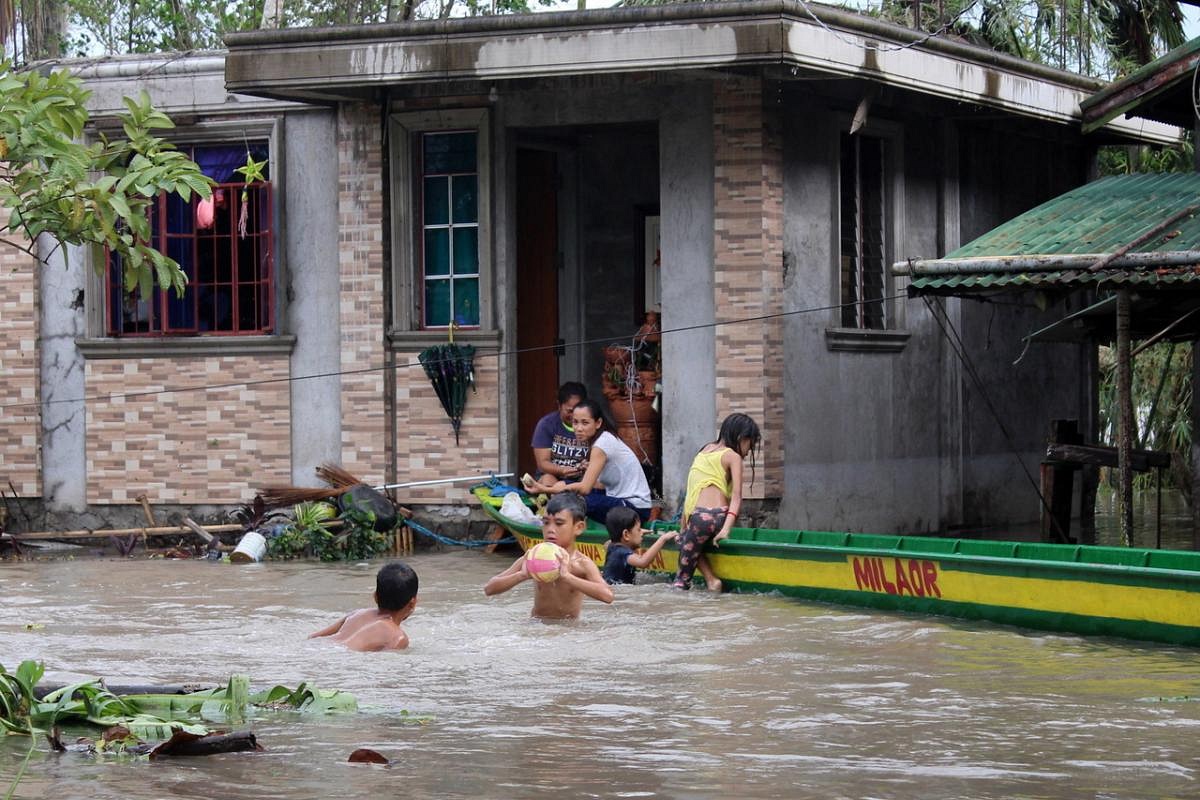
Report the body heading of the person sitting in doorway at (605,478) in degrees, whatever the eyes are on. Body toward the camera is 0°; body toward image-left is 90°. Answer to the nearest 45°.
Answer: approximately 90°

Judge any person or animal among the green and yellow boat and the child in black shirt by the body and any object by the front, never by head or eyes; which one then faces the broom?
the green and yellow boat

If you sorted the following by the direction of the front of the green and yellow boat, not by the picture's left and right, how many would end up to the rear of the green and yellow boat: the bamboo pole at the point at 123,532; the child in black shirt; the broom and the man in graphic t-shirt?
0

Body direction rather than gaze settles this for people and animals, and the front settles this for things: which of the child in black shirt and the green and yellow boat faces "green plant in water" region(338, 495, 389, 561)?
the green and yellow boat

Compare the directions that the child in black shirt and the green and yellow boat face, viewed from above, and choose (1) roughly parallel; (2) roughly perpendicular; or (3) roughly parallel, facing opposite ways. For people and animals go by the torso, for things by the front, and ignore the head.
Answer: roughly parallel, facing opposite ways

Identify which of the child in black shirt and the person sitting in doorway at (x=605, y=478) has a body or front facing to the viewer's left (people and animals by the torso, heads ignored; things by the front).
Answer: the person sitting in doorway

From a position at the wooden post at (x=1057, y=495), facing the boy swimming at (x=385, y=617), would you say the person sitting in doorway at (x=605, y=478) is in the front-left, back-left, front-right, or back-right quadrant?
front-right

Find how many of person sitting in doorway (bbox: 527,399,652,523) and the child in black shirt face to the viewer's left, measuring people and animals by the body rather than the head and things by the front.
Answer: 1

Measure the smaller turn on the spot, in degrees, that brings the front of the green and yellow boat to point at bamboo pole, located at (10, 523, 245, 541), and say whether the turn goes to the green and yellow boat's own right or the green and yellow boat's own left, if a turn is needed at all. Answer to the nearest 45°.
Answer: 0° — it already faces it

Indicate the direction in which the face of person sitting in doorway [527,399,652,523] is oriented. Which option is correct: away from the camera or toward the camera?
toward the camera

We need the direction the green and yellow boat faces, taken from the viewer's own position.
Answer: facing away from the viewer and to the left of the viewer

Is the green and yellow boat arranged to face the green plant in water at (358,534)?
yes
